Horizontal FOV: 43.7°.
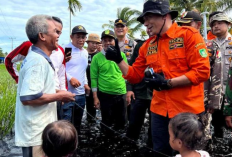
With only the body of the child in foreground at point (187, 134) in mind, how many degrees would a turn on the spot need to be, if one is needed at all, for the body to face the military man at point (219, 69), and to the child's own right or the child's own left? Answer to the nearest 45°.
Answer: approximately 45° to the child's own right

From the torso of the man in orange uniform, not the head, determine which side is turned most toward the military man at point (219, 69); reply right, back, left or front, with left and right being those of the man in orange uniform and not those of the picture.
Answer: back

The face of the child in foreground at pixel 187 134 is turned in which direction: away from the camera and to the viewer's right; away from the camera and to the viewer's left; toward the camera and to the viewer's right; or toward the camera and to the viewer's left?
away from the camera and to the viewer's left

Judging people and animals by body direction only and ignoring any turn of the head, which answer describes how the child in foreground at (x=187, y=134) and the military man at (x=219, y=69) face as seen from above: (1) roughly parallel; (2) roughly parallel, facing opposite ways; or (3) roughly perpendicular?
roughly perpendicular

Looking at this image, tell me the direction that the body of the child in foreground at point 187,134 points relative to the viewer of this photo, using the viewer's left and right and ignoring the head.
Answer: facing away from the viewer and to the left of the viewer

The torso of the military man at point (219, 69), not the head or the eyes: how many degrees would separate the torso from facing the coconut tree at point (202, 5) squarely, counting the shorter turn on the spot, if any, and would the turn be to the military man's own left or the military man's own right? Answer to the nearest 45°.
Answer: approximately 135° to the military man's own right

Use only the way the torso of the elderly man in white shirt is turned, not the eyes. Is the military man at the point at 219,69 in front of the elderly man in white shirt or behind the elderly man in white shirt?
in front

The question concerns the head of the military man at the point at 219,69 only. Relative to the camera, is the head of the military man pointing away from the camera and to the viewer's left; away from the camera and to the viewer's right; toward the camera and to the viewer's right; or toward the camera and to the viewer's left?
toward the camera and to the viewer's left

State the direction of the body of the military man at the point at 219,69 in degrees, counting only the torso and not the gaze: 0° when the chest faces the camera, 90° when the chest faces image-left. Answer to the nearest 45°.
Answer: approximately 45°

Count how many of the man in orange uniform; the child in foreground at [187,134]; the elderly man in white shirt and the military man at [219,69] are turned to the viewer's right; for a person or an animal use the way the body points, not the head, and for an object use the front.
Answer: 1

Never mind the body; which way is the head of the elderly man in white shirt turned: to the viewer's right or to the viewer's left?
to the viewer's right

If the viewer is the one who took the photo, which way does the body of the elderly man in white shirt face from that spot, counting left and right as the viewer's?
facing to the right of the viewer

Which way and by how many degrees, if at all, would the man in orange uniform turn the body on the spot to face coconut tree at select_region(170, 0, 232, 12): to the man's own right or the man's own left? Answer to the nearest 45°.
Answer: approximately 135° to the man's own right

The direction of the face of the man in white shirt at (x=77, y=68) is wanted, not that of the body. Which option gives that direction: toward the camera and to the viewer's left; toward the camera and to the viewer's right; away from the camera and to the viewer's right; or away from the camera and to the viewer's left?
toward the camera and to the viewer's right
